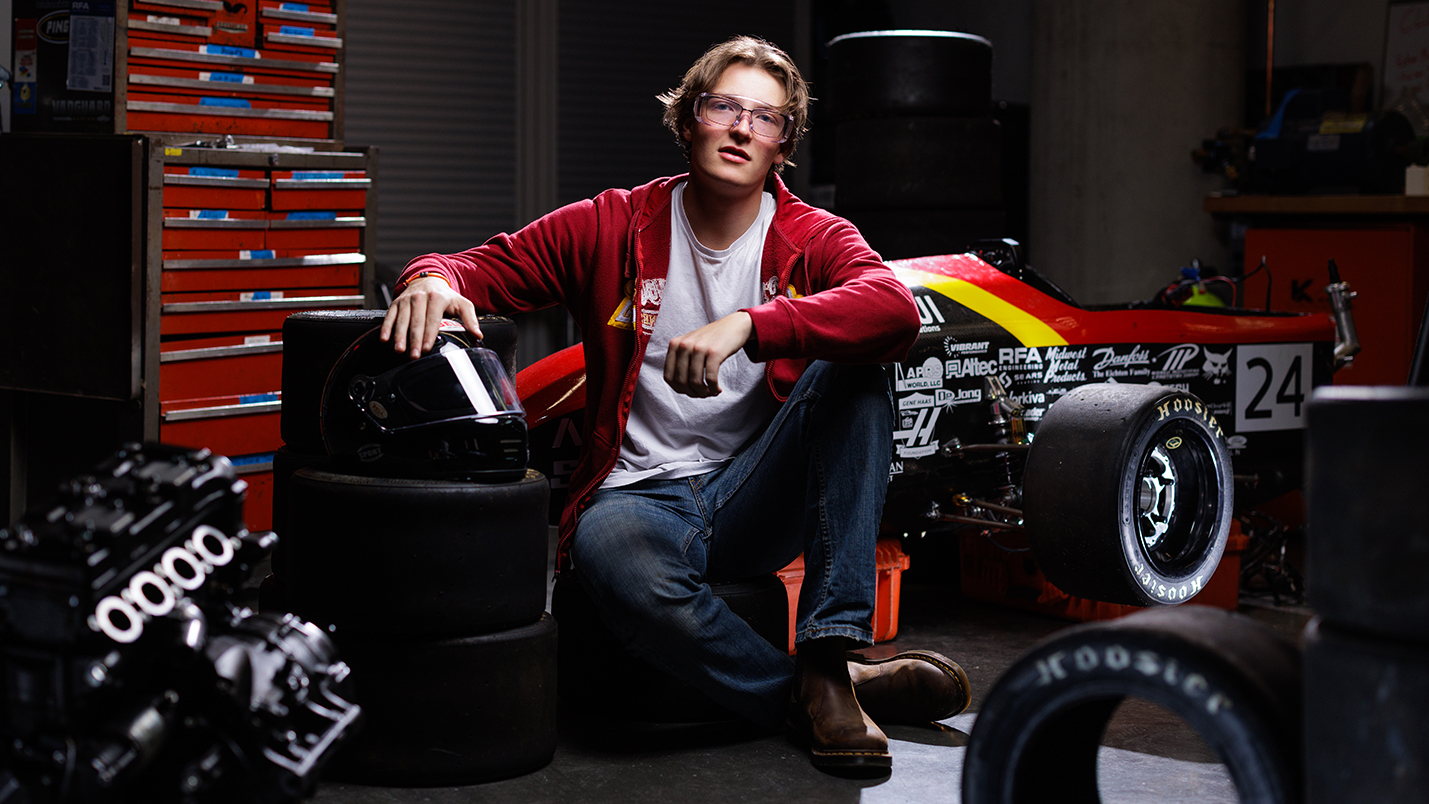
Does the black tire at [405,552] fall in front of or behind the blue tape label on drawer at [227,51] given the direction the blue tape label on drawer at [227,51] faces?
in front

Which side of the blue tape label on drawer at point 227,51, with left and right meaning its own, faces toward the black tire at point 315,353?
front

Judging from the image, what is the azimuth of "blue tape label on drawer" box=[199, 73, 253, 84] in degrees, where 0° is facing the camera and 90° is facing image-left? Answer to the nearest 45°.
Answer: approximately 0°

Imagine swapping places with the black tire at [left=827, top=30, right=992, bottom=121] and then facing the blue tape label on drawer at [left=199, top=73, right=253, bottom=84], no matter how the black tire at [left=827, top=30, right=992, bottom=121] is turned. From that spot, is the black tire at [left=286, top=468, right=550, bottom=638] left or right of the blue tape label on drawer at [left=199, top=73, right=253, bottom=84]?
left

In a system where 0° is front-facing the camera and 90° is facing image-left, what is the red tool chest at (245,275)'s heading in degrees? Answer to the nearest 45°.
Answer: approximately 0°

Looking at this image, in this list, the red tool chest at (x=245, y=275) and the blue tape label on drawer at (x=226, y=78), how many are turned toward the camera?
2

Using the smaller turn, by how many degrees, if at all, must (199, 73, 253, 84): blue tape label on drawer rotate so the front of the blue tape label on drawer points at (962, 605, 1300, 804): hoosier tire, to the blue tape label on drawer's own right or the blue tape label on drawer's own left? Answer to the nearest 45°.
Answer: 0° — it already faces it

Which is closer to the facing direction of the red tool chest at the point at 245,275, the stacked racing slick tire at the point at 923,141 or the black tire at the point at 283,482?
the black tire

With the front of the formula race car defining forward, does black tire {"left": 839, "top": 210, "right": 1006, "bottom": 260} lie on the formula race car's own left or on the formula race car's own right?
on the formula race car's own right

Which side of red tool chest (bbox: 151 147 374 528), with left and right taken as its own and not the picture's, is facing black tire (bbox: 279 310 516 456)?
front
